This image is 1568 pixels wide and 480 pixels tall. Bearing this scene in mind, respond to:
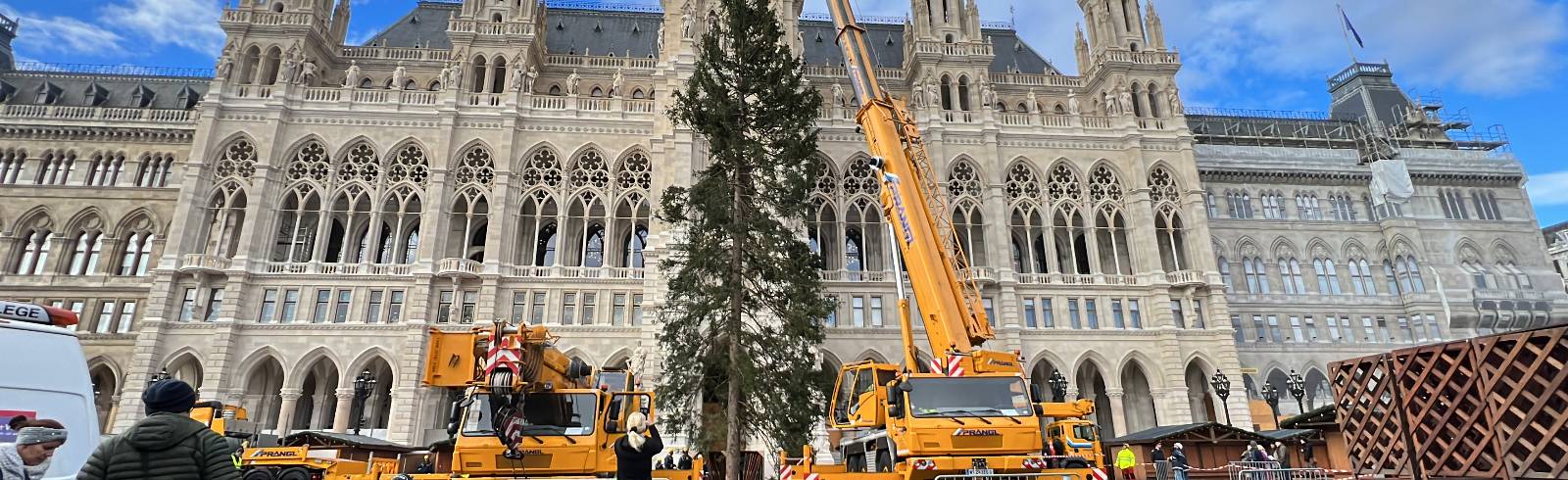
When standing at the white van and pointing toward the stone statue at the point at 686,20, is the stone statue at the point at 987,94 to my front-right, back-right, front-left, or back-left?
front-right

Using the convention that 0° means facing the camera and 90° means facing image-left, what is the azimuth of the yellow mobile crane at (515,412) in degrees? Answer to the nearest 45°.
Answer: approximately 0°

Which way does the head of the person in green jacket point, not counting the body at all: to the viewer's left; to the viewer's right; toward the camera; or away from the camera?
away from the camera

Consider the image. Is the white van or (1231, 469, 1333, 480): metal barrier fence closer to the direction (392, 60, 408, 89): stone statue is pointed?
the white van

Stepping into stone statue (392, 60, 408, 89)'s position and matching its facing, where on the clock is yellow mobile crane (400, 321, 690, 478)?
The yellow mobile crane is roughly at 12 o'clock from the stone statue.

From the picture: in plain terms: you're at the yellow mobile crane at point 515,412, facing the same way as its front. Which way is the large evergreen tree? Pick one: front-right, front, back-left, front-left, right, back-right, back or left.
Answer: back-left

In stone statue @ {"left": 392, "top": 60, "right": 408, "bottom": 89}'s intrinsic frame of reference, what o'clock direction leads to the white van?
The white van is roughly at 12 o'clock from the stone statue.

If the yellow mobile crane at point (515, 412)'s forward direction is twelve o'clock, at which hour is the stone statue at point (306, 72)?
The stone statue is roughly at 5 o'clock from the yellow mobile crane.

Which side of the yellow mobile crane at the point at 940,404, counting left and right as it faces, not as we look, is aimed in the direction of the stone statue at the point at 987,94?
back

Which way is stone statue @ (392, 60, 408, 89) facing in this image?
toward the camera

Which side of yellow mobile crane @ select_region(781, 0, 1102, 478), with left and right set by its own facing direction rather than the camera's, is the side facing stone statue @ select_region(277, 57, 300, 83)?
right

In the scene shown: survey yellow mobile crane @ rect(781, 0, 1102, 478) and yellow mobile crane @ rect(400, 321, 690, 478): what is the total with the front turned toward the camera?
2

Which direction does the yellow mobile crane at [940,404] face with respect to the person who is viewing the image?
facing the viewer

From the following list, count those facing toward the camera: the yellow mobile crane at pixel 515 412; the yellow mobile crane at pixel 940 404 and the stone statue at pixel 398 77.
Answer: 3

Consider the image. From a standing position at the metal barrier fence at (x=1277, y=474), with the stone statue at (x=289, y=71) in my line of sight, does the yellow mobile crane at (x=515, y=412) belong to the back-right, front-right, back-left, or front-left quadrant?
front-left

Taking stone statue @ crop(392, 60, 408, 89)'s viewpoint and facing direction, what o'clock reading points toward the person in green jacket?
The person in green jacket is roughly at 12 o'clock from the stone statue.

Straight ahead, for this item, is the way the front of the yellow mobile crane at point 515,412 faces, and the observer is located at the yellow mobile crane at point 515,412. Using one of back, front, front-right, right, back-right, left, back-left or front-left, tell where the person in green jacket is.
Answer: front
